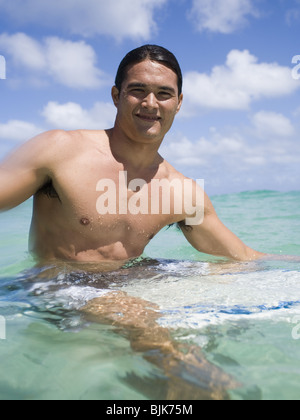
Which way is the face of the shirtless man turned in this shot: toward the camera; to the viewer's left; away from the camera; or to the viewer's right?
toward the camera

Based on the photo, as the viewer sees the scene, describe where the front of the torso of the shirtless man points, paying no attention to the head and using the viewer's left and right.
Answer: facing the viewer and to the right of the viewer
